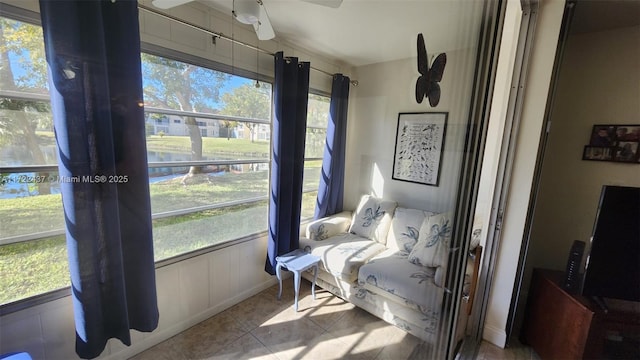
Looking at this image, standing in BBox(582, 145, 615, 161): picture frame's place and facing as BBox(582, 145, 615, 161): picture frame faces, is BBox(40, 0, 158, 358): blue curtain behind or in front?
in front

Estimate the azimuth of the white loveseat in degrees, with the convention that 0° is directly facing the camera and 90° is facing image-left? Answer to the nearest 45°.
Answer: approximately 45°

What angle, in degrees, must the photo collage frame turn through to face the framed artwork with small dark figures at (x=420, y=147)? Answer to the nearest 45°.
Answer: approximately 45° to its right

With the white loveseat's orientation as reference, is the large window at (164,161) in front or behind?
in front

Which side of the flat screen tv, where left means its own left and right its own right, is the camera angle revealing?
front
